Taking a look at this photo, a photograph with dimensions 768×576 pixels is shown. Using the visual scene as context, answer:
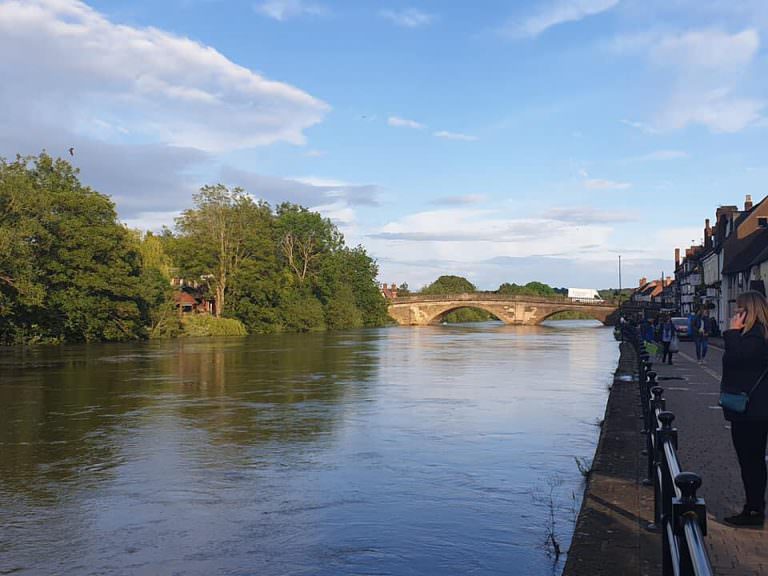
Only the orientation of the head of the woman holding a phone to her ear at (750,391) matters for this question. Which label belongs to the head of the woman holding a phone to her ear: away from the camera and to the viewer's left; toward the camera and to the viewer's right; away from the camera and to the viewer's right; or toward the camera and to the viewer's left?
away from the camera and to the viewer's left

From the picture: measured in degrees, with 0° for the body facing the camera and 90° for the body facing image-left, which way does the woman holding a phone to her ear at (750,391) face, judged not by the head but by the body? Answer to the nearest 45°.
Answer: approximately 90°
